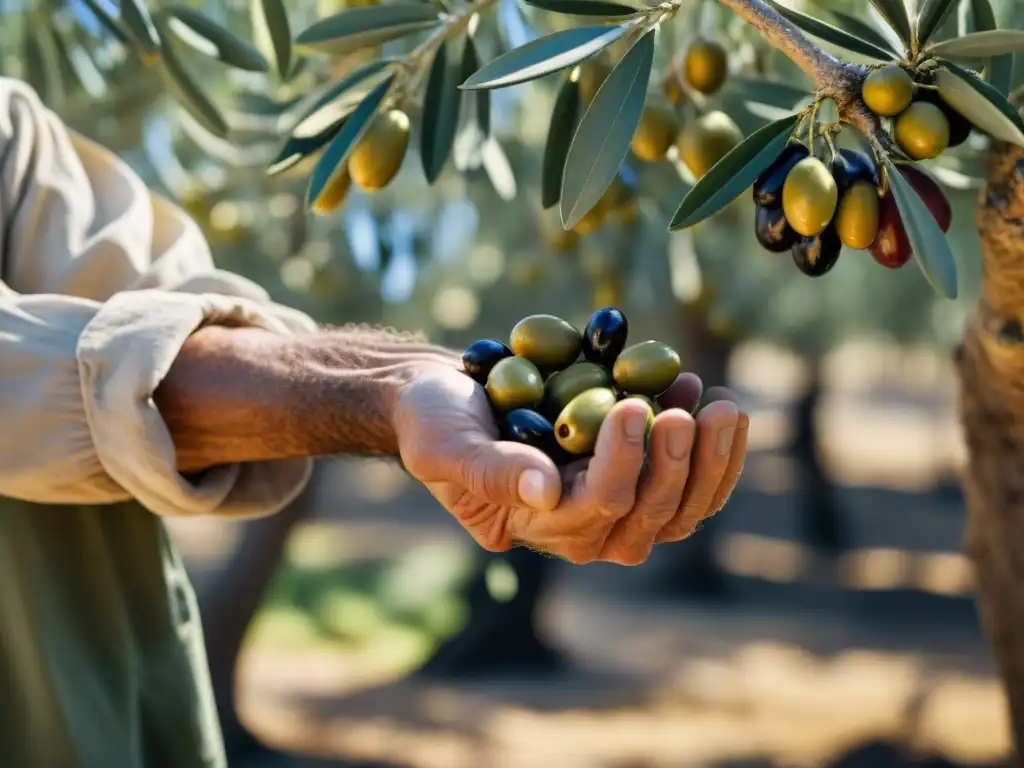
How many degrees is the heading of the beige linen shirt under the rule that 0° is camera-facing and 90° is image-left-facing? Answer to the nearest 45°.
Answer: approximately 270°

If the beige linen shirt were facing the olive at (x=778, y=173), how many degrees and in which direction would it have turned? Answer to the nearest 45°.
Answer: approximately 45° to its right

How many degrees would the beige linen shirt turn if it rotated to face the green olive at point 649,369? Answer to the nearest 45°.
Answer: approximately 45° to its right

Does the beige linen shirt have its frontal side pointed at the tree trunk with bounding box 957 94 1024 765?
yes

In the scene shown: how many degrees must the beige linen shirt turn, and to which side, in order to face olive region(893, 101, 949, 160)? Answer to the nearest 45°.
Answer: approximately 45° to its right
